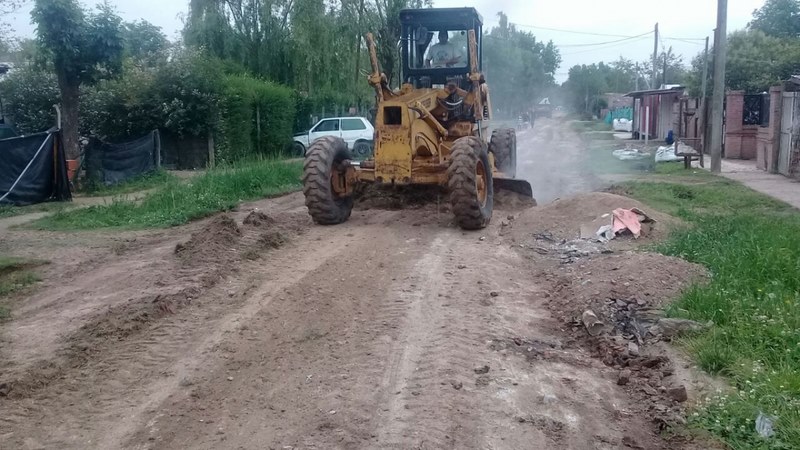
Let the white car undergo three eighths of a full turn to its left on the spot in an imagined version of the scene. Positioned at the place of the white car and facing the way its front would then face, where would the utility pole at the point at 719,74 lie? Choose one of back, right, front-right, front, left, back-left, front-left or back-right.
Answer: front

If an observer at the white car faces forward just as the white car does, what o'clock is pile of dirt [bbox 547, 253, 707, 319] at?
The pile of dirt is roughly at 9 o'clock from the white car.

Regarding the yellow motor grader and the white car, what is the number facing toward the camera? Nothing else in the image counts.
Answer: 1

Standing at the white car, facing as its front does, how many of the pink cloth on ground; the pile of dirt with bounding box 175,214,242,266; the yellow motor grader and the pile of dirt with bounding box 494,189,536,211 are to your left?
4

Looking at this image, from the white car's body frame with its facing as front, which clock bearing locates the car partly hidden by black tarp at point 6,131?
The car partly hidden by black tarp is roughly at 11 o'clock from the white car.

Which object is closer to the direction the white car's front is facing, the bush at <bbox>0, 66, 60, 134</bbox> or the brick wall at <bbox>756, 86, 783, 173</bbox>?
the bush

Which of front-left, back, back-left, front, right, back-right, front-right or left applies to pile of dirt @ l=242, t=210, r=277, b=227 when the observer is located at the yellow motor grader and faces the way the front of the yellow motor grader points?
right

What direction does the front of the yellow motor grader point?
toward the camera

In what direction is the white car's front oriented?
to the viewer's left

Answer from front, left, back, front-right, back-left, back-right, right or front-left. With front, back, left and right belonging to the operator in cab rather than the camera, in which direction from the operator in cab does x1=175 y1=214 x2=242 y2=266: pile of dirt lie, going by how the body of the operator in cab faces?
front-right

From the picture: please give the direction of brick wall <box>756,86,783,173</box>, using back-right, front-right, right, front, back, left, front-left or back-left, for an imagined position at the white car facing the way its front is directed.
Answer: back-left

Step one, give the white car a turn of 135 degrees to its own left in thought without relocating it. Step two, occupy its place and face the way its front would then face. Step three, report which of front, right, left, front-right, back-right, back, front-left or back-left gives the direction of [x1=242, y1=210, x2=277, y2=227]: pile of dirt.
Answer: front-right
